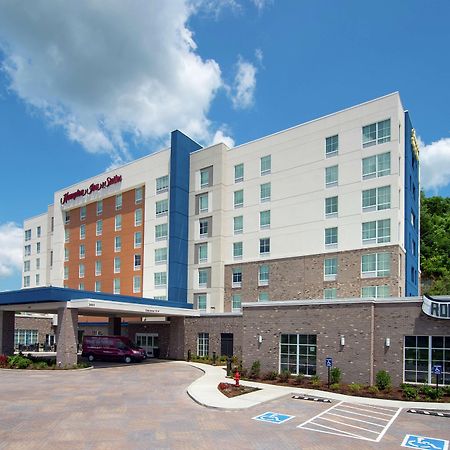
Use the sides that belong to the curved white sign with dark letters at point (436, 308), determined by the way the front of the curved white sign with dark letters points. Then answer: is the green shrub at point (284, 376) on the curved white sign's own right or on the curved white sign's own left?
on the curved white sign's own right

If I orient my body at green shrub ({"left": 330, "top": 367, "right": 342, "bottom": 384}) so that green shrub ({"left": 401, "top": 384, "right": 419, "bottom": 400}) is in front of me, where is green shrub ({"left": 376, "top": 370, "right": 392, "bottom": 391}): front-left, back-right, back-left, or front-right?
front-left

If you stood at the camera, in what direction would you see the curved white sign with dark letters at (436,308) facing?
facing the viewer
